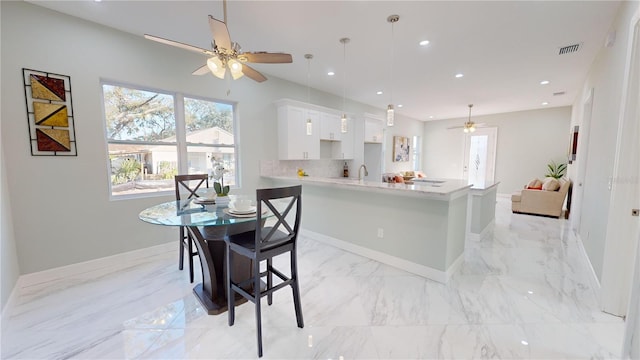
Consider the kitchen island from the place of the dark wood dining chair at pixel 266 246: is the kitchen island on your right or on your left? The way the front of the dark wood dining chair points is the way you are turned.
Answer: on your right

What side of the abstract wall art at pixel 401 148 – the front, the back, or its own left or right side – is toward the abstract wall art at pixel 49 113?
right

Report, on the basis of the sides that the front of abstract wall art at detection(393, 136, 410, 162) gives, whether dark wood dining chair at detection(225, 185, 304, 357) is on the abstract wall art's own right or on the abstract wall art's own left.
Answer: on the abstract wall art's own right

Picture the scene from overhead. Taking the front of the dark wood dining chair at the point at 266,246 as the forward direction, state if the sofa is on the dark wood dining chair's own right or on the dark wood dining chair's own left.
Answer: on the dark wood dining chair's own right

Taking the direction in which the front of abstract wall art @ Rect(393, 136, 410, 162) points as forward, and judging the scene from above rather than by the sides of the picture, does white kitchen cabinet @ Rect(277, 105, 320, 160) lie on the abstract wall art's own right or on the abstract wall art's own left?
on the abstract wall art's own right

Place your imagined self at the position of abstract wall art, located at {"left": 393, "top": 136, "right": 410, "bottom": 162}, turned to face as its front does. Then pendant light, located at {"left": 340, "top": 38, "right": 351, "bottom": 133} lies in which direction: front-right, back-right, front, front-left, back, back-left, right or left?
front-right

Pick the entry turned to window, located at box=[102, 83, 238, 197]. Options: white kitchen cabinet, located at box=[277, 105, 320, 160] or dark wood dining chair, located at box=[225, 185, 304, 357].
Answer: the dark wood dining chair

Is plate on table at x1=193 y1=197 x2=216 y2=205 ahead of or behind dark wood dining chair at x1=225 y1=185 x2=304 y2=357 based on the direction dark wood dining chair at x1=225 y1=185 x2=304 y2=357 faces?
ahead

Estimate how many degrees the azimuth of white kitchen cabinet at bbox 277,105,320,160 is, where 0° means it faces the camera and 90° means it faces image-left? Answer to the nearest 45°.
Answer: approximately 315°

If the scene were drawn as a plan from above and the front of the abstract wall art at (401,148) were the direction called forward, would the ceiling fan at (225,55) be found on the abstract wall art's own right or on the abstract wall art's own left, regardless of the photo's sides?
on the abstract wall art's own right

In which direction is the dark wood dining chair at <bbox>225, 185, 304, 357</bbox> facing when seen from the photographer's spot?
facing away from the viewer and to the left of the viewer

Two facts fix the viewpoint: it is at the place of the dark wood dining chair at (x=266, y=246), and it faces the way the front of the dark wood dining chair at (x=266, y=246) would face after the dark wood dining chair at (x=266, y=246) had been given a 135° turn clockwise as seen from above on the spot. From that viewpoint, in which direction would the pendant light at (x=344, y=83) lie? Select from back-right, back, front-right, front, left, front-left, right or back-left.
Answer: front-left

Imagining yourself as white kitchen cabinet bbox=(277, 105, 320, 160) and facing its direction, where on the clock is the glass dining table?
The glass dining table is roughly at 2 o'clock from the white kitchen cabinet.
